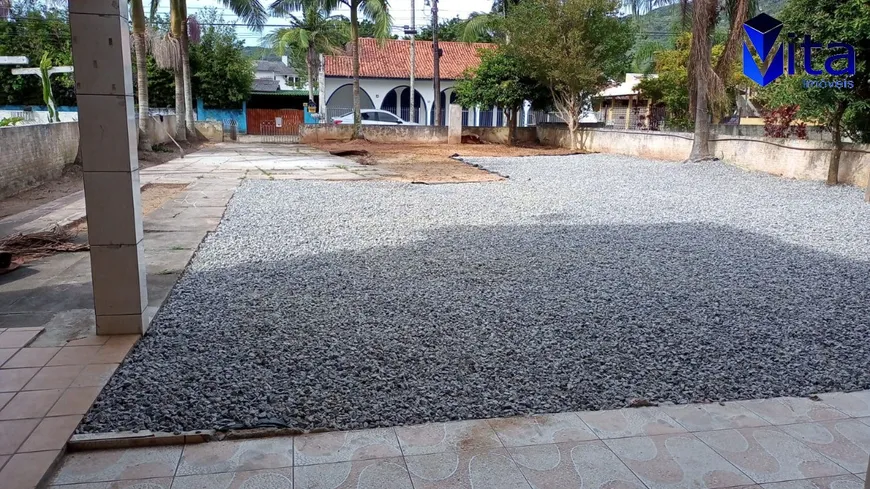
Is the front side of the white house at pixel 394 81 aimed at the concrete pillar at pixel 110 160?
yes

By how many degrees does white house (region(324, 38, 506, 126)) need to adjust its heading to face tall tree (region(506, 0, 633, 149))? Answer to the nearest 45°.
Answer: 0° — it already faces it

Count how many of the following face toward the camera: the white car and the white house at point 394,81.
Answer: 1

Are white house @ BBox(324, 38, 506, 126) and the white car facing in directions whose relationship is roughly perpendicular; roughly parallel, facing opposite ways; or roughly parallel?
roughly perpendicular

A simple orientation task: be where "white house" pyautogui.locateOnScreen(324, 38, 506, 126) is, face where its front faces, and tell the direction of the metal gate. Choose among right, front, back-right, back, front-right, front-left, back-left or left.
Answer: right

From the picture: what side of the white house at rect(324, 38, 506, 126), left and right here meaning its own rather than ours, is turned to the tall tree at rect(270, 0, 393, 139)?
front

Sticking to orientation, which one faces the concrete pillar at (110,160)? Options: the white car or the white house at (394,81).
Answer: the white house

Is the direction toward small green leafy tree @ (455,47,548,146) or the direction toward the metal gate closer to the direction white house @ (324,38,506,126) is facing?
the small green leafy tree

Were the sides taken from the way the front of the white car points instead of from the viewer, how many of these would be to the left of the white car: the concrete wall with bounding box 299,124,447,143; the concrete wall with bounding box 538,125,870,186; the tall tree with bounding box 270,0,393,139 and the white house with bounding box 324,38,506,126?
1

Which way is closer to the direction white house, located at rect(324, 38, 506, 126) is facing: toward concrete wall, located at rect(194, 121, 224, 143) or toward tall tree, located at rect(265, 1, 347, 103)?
the concrete wall

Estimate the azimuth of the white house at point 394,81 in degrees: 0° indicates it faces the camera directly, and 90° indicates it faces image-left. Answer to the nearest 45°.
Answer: approximately 0°
